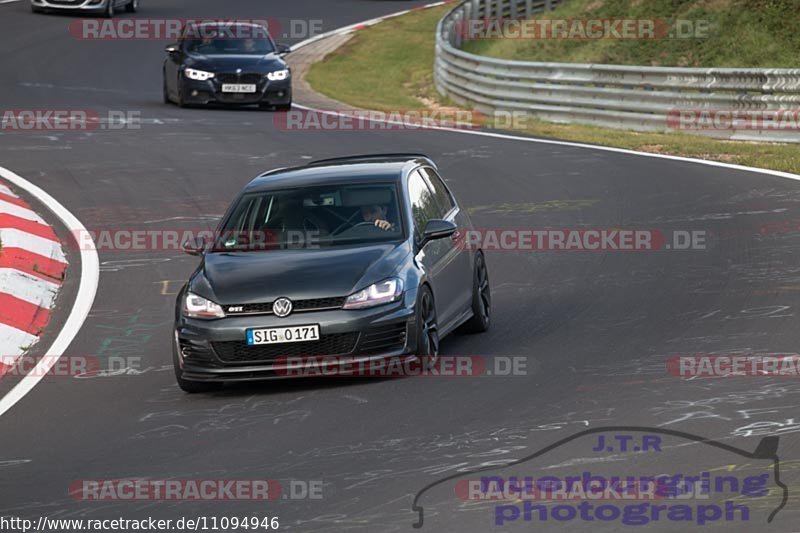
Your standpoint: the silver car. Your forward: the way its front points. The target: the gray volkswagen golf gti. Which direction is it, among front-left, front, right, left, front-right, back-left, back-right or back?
front-left

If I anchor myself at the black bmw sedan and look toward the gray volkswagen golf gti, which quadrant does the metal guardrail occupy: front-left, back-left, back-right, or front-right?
front-left

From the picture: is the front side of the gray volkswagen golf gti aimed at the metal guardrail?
no

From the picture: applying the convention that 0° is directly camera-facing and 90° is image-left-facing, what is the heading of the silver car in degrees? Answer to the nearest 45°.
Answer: approximately 45°

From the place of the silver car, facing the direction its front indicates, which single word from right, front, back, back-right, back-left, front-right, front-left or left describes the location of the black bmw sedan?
front-left

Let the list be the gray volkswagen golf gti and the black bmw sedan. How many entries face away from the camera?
0

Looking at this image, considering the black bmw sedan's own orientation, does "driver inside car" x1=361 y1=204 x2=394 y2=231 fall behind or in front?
in front

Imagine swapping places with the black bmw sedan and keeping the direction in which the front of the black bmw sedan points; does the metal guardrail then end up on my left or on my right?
on my left

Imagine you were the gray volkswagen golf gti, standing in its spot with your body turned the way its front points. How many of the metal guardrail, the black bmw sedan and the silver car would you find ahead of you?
0

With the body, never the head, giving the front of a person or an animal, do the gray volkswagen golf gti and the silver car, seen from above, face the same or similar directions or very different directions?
same or similar directions

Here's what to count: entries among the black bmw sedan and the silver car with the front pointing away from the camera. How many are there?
0

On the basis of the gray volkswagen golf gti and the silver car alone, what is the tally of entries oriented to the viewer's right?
0

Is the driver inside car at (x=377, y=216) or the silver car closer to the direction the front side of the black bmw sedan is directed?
the driver inside car

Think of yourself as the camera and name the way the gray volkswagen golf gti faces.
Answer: facing the viewer and to the left of the viewer

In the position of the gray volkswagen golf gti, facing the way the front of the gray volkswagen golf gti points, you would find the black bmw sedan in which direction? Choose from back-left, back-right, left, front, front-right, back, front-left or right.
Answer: back-right

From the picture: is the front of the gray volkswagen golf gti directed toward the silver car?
no
